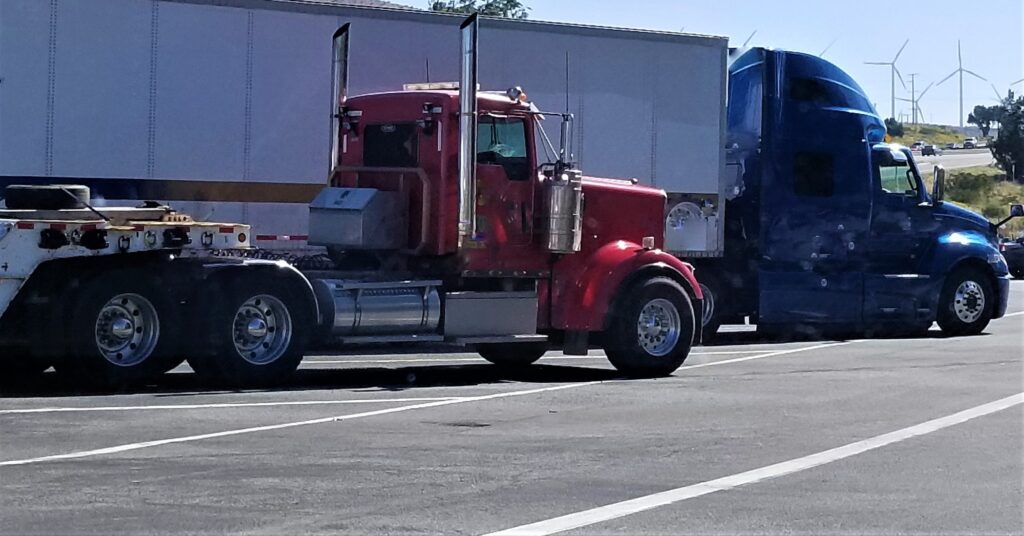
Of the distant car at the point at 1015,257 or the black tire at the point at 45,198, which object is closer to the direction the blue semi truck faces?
the distant car

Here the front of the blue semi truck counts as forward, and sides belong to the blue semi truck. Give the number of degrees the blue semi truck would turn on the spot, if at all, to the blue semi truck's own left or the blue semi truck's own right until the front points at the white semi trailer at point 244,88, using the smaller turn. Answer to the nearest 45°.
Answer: approximately 135° to the blue semi truck's own right

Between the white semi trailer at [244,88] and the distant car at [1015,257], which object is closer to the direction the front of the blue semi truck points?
the distant car

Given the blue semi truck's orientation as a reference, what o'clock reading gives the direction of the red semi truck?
The red semi truck is roughly at 4 o'clock from the blue semi truck.

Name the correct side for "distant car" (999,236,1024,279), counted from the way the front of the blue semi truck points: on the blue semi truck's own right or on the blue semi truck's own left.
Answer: on the blue semi truck's own left

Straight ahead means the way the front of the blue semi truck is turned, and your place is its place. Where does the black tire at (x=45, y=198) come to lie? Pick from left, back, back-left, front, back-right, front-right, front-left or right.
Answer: back-right

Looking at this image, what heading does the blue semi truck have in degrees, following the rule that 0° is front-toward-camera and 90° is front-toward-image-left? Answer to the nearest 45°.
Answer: approximately 270°
